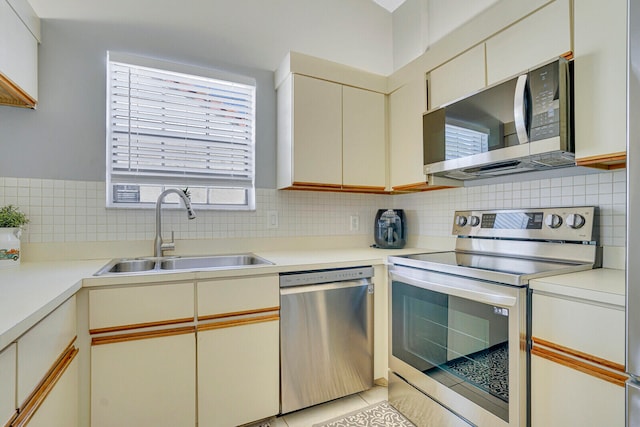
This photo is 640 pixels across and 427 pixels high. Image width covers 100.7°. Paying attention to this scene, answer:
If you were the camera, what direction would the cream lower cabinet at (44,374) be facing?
facing to the right of the viewer

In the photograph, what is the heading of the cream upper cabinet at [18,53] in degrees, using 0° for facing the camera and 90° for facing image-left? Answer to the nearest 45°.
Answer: approximately 270°

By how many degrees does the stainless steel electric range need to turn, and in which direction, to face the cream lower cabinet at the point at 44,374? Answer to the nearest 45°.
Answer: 0° — it already faces it

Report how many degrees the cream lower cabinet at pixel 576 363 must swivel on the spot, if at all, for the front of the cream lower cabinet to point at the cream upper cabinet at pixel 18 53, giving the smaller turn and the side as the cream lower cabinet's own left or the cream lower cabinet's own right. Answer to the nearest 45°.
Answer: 0° — it already faces it

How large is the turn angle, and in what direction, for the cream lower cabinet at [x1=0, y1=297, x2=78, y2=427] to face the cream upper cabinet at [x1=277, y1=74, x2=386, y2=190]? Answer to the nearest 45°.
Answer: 0° — it already faces it

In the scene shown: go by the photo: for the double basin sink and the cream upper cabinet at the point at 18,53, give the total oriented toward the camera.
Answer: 1

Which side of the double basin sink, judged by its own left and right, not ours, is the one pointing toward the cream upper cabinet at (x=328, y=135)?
left
